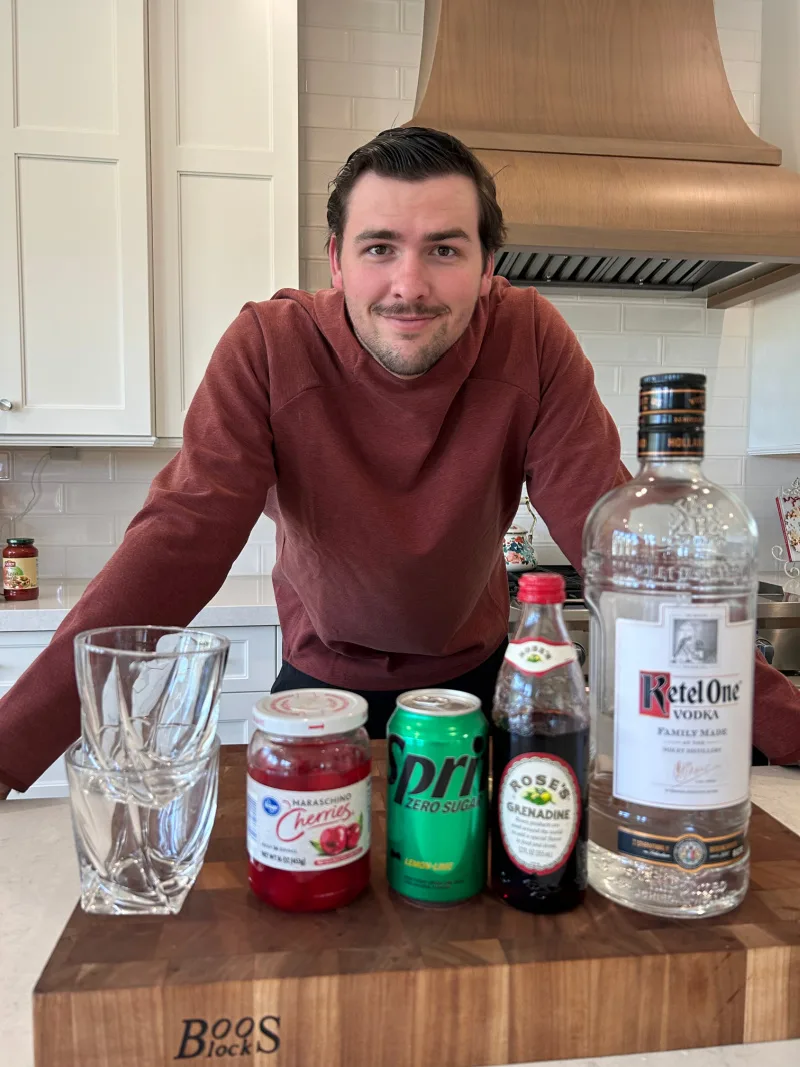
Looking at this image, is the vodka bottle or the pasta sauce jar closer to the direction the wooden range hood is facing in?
the vodka bottle

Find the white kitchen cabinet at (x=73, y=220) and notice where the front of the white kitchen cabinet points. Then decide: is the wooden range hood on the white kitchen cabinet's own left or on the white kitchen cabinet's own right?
on the white kitchen cabinet's own left

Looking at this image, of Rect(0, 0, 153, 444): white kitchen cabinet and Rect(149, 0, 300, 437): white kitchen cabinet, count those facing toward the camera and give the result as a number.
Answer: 2

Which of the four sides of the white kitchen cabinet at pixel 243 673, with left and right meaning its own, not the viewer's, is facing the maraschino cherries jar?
front

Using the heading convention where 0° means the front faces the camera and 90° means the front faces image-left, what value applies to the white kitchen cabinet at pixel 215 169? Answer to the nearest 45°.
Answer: approximately 0°

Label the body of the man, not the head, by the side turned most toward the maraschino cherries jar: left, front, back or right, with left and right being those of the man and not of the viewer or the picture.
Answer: front

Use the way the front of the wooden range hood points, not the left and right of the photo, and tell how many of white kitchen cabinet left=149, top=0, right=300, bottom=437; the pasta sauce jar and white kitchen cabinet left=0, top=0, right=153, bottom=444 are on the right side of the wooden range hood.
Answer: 3

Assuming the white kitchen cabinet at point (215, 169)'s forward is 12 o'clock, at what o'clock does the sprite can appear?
The sprite can is roughly at 12 o'clock from the white kitchen cabinet.

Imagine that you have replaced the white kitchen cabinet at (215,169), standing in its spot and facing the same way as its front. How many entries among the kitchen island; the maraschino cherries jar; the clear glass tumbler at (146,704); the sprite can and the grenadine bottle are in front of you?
5
